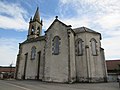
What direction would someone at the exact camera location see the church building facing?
facing away from the viewer and to the left of the viewer
